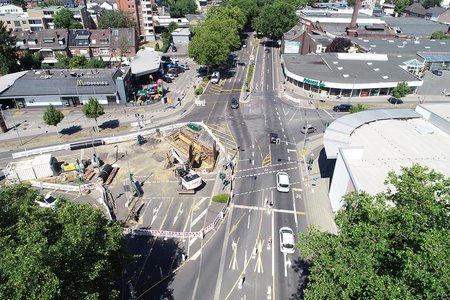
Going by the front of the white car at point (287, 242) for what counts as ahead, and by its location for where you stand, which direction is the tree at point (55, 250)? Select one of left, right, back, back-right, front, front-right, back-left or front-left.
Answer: back-left

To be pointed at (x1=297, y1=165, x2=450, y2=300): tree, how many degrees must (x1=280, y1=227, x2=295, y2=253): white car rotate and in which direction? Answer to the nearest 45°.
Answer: approximately 135° to its right

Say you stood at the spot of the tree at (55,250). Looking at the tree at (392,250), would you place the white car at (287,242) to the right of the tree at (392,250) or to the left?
left

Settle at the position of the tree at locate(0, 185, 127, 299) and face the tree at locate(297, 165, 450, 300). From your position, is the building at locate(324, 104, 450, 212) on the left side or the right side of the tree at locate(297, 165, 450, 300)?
left

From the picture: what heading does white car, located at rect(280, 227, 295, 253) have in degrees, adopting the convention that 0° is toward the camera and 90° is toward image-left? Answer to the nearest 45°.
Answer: approximately 180°

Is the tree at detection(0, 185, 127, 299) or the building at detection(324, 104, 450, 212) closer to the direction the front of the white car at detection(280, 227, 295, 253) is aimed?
the building

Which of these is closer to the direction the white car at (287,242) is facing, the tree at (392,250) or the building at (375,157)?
the building

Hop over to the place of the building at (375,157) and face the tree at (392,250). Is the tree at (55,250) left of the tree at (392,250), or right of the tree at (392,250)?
right
